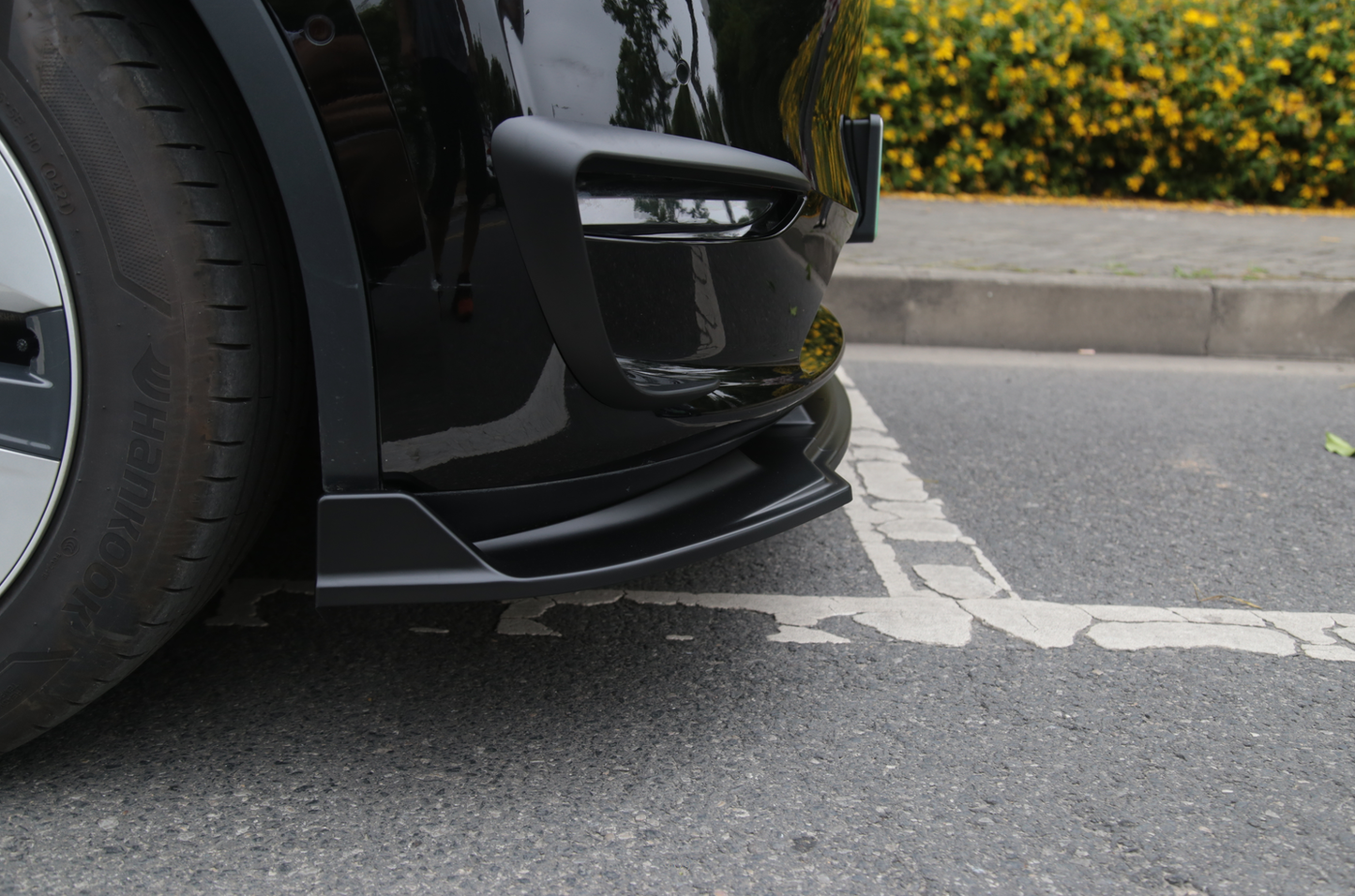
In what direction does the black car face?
to the viewer's right

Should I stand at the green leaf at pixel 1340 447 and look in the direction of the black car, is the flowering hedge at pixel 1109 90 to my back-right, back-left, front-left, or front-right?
back-right

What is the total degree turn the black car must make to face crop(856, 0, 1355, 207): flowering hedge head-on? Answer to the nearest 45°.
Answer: approximately 45° to its left
